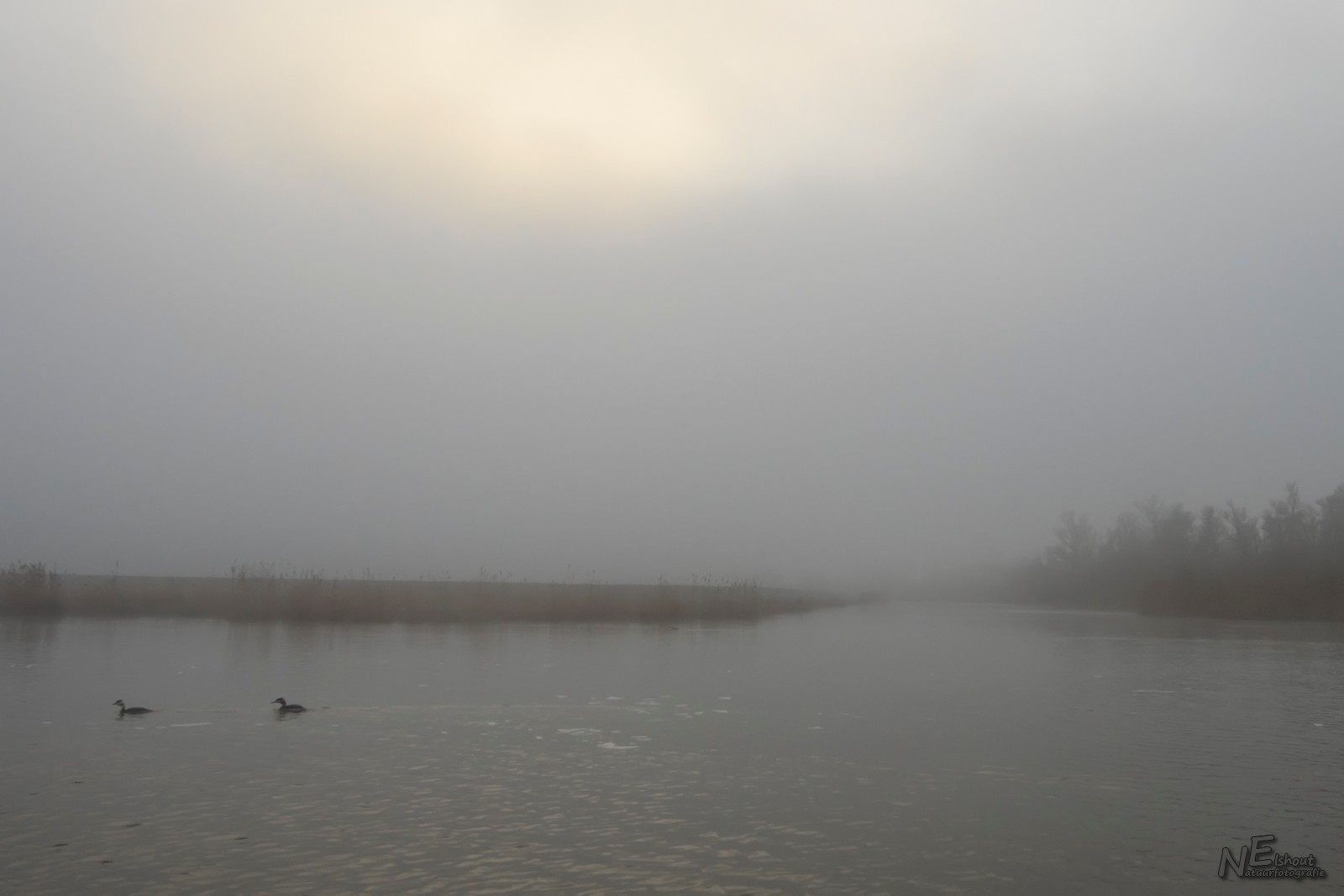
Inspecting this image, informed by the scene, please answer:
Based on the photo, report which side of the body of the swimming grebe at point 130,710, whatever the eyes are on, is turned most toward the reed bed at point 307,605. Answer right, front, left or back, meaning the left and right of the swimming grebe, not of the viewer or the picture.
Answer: right

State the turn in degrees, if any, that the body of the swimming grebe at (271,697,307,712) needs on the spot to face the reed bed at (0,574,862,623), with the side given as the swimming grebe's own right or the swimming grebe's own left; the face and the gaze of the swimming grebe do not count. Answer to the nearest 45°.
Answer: approximately 90° to the swimming grebe's own right

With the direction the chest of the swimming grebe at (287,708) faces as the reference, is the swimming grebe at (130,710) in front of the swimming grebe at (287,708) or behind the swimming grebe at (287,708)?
in front

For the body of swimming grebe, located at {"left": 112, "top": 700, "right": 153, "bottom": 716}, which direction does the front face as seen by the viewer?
to the viewer's left

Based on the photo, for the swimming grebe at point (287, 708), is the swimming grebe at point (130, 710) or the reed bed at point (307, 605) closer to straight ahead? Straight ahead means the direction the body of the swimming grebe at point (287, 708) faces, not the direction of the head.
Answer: the swimming grebe at point (130, 710)

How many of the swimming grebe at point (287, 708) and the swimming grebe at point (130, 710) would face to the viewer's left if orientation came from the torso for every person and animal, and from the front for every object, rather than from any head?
2

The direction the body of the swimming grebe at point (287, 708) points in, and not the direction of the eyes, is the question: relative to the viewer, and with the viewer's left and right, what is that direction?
facing to the left of the viewer

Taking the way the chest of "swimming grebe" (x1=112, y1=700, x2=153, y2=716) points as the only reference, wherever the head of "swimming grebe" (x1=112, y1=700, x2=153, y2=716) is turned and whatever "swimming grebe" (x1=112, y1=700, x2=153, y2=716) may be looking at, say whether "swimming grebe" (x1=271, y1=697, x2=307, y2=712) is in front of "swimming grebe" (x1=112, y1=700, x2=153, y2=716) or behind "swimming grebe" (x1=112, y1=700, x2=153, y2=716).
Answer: behind
